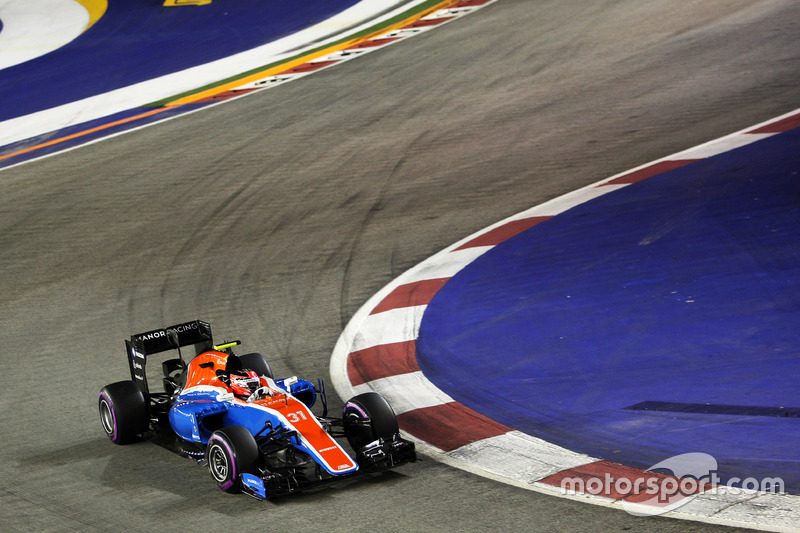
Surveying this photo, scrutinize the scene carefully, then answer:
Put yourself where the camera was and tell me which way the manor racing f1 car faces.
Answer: facing the viewer and to the right of the viewer
